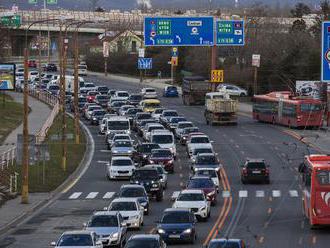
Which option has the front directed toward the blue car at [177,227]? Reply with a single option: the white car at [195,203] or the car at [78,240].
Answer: the white car

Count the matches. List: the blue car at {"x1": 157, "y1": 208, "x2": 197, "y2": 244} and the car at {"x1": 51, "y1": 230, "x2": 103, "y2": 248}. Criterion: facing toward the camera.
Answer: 2

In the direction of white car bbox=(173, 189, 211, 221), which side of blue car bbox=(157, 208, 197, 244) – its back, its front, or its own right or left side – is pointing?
back

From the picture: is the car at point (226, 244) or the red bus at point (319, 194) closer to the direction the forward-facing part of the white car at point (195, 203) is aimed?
the car

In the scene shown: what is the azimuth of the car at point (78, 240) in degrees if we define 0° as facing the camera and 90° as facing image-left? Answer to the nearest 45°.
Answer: approximately 0°

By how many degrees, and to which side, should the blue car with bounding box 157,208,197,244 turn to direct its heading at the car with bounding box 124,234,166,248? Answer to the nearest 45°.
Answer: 0° — it already faces it

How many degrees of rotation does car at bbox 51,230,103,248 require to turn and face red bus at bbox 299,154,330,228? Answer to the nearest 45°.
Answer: approximately 135° to its left
